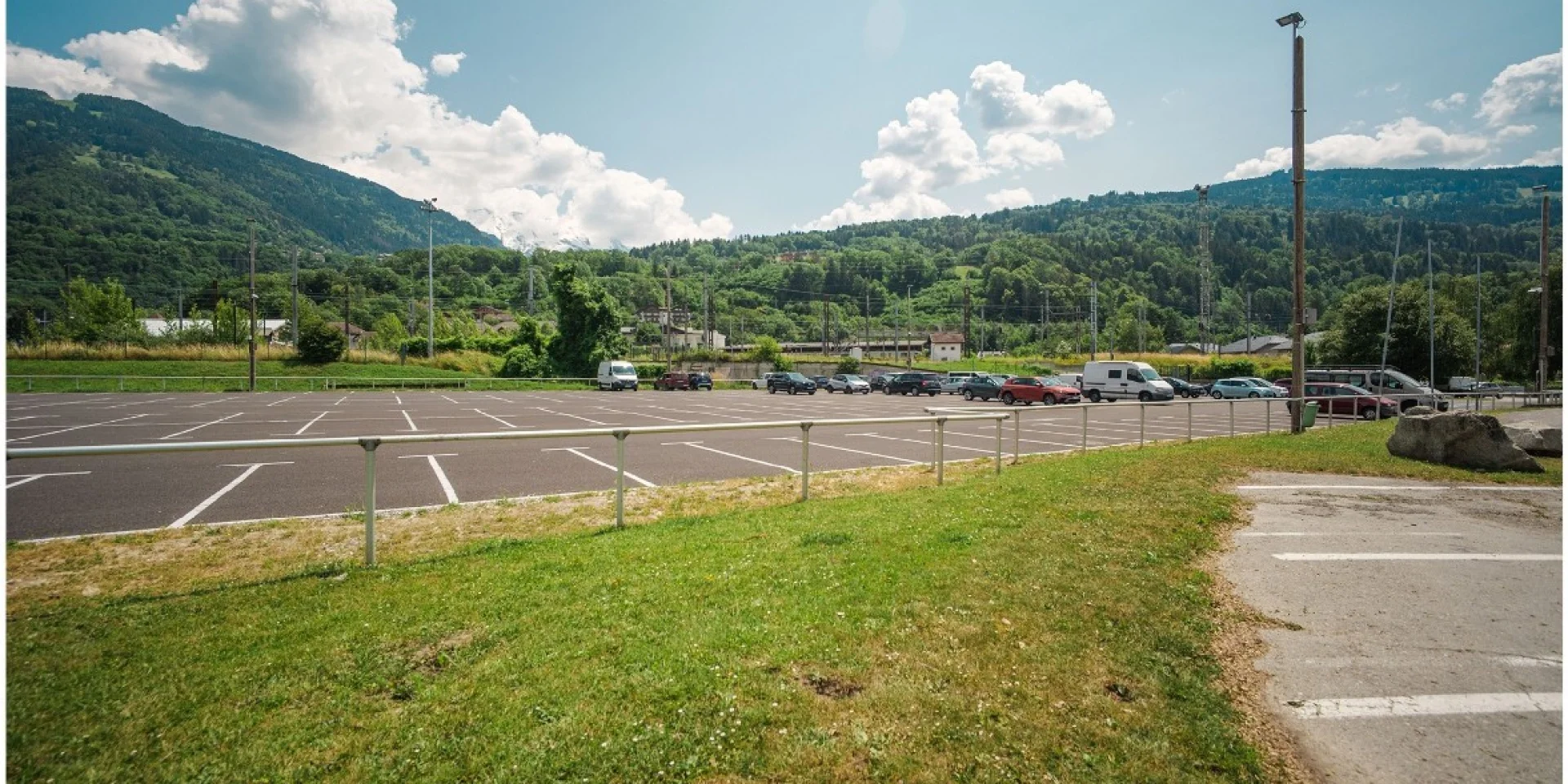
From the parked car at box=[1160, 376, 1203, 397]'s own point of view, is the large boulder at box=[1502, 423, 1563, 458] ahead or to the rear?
ahead

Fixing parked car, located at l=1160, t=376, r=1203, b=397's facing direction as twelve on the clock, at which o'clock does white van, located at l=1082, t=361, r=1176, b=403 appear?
The white van is roughly at 2 o'clock from the parked car.

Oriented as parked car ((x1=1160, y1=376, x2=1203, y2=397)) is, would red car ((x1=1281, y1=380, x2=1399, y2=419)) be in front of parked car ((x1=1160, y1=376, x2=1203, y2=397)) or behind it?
in front

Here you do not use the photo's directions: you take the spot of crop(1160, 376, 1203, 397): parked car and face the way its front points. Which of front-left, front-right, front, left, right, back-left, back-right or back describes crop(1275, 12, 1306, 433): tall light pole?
front-right

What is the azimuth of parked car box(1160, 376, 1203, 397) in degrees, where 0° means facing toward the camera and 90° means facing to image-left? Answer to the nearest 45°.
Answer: approximately 315°

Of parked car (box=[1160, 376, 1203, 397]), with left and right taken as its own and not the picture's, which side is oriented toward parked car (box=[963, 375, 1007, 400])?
right

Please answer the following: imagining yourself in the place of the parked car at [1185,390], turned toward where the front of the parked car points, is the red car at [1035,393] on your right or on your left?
on your right
